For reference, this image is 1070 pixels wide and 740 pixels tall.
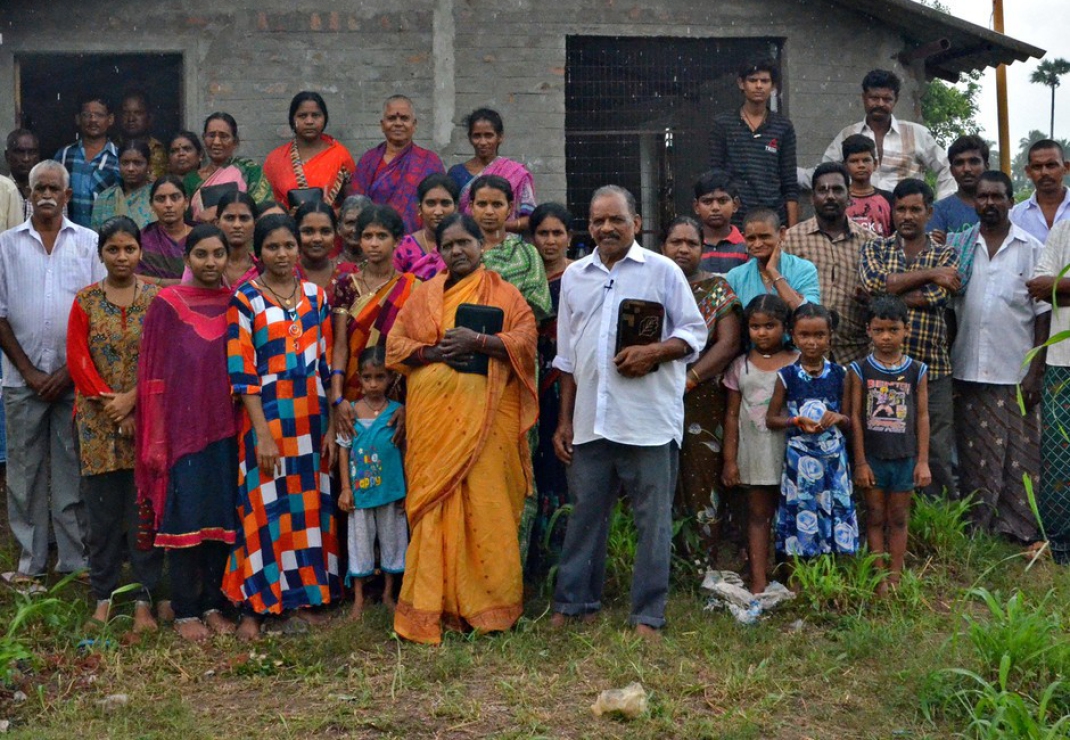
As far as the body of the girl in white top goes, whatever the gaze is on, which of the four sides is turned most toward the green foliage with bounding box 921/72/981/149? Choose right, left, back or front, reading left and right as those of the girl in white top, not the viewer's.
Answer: back

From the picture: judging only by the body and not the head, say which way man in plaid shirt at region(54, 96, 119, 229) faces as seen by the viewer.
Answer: toward the camera

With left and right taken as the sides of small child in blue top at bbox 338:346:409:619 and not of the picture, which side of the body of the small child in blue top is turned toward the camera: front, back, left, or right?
front

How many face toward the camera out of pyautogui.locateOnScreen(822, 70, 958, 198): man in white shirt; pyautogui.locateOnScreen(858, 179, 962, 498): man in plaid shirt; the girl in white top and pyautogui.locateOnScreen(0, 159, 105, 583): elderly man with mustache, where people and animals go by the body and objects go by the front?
4

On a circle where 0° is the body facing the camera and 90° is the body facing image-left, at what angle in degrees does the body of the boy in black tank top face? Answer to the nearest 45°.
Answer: approximately 0°

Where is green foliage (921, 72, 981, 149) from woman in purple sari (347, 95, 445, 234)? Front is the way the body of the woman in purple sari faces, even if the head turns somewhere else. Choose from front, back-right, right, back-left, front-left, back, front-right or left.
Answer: back-left

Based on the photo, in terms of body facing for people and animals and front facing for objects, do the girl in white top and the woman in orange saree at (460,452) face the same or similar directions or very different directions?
same or similar directions

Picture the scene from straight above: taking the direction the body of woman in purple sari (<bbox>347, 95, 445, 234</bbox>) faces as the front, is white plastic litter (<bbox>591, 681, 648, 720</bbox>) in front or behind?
in front

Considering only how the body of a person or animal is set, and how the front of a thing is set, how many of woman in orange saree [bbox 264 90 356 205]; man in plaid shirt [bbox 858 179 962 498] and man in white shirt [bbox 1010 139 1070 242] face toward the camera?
3

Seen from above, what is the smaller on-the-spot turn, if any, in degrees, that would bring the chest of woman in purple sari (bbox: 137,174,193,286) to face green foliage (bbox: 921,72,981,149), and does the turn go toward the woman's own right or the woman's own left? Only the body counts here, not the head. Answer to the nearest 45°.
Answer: approximately 135° to the woman's own left

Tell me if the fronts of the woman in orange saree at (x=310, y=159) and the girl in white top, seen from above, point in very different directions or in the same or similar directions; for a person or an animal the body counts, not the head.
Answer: same or similar directions

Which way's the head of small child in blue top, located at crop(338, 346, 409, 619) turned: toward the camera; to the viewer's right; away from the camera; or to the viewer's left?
toward the camera

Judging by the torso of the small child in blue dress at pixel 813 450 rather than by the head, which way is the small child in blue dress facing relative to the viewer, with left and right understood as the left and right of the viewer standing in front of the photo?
facing the viewer

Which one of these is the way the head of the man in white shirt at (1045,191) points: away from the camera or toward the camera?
toward the camera

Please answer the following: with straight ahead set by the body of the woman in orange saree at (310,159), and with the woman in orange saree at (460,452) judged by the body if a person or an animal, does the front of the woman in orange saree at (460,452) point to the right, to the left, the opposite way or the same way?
the same way

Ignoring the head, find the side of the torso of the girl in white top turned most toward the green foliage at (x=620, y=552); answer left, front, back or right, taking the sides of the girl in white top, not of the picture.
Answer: right

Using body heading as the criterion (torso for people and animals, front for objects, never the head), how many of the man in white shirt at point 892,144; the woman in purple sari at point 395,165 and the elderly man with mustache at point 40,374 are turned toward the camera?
3

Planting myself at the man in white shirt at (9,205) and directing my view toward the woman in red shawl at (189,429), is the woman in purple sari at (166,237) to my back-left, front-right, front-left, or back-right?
front-left

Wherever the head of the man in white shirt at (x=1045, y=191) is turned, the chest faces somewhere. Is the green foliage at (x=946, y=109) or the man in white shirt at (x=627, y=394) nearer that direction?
the man in white shirt
